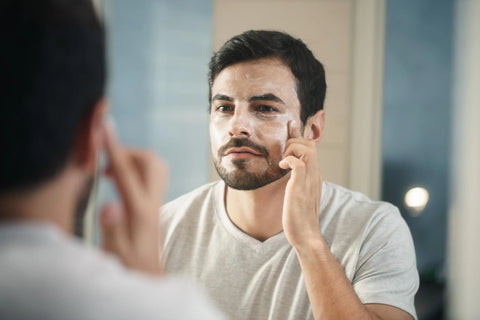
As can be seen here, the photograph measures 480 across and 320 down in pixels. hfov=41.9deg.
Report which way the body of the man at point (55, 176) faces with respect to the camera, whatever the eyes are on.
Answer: away from the camera
